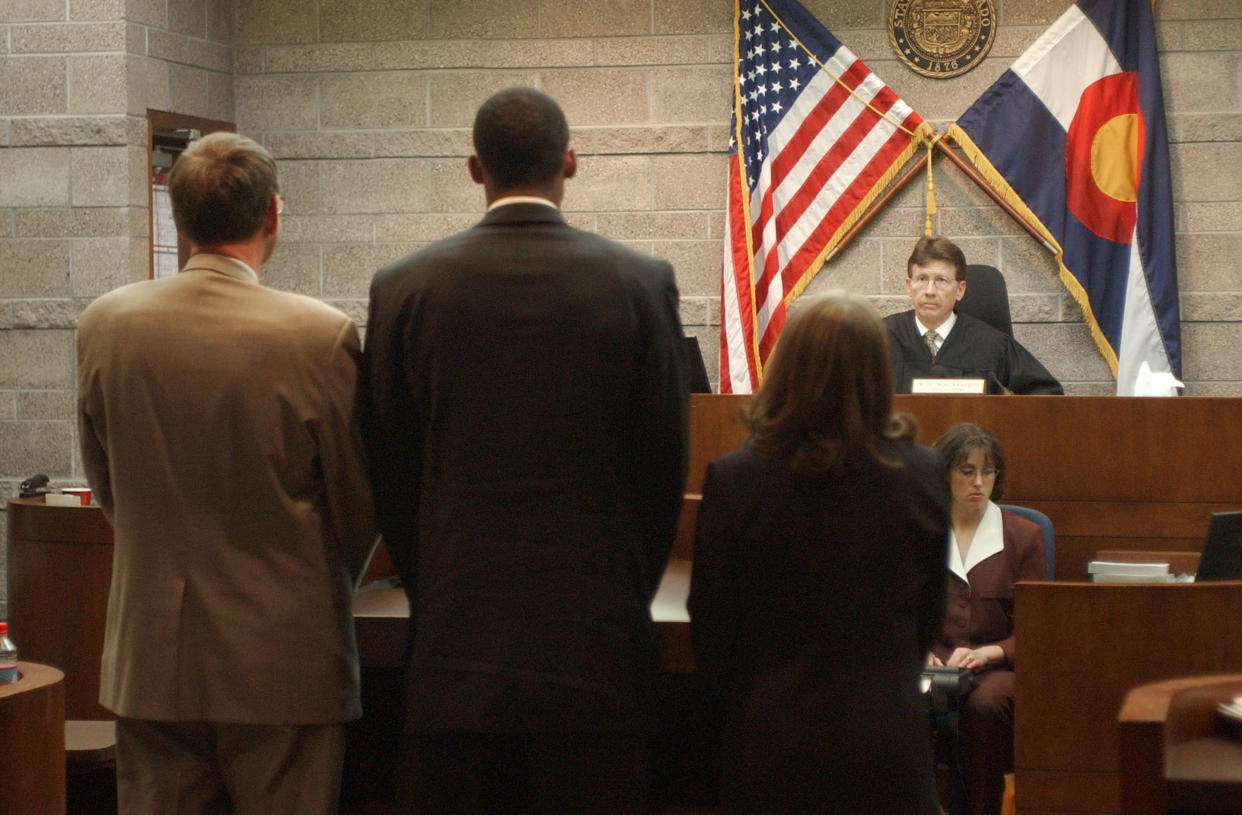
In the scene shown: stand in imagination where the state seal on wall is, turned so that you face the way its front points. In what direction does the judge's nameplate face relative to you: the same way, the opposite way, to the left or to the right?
the same way

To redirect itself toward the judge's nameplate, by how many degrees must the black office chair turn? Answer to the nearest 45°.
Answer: approximately 45° to its left

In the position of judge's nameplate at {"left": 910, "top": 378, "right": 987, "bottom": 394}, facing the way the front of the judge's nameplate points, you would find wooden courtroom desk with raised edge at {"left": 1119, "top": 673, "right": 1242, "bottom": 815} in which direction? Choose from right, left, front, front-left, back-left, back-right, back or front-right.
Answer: front

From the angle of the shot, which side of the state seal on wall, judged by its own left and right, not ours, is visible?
front

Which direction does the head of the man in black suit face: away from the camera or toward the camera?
away from the camera

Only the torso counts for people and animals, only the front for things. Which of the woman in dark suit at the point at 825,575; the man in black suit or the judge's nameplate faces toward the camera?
the judge's nameplate

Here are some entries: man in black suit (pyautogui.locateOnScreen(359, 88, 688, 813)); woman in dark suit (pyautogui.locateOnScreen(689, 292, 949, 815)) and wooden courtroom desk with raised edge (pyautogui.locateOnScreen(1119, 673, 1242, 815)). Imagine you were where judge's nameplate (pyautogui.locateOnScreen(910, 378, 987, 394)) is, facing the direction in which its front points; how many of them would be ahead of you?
3

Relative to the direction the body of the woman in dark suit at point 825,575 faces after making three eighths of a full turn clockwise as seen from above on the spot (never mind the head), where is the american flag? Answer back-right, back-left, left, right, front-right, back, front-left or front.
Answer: back-left

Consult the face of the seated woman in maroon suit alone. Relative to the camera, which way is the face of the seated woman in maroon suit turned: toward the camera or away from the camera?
toward the camera

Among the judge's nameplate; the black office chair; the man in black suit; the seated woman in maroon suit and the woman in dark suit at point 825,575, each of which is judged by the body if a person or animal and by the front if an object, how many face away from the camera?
2

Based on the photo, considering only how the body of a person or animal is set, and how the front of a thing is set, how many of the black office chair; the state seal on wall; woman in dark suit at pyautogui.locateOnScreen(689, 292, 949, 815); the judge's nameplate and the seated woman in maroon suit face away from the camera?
1

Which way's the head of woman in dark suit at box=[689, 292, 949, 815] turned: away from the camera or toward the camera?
away from the camera

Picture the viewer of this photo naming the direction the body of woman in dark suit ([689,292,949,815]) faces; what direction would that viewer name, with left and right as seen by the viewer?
facing away from the viewer

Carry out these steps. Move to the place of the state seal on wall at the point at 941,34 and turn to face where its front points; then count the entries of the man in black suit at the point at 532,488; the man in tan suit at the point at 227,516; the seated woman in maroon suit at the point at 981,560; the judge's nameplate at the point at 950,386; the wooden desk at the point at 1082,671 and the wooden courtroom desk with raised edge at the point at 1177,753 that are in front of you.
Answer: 6

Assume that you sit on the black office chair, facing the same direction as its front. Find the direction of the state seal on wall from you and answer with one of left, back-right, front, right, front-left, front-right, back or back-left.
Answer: back-right

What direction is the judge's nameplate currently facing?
toward the camera

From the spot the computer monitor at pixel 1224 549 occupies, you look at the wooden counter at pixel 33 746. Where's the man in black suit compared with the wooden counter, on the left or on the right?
left
